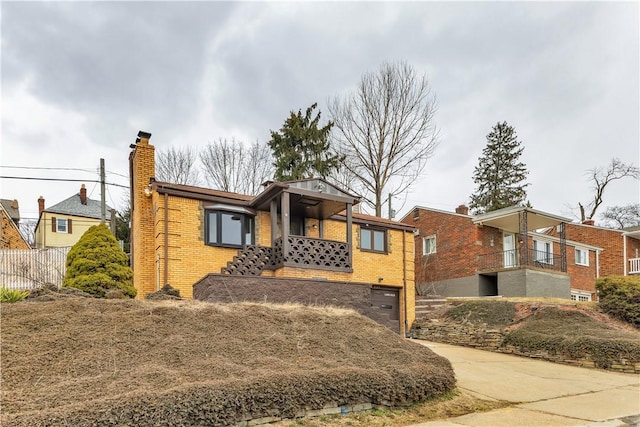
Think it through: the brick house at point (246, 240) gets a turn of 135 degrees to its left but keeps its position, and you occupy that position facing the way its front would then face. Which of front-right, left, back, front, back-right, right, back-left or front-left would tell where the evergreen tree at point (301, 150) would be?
front

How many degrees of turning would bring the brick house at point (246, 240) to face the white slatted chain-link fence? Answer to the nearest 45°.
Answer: approximately 135° to its right

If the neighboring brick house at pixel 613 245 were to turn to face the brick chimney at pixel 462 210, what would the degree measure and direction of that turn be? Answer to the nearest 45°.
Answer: approximately 90° to its right
